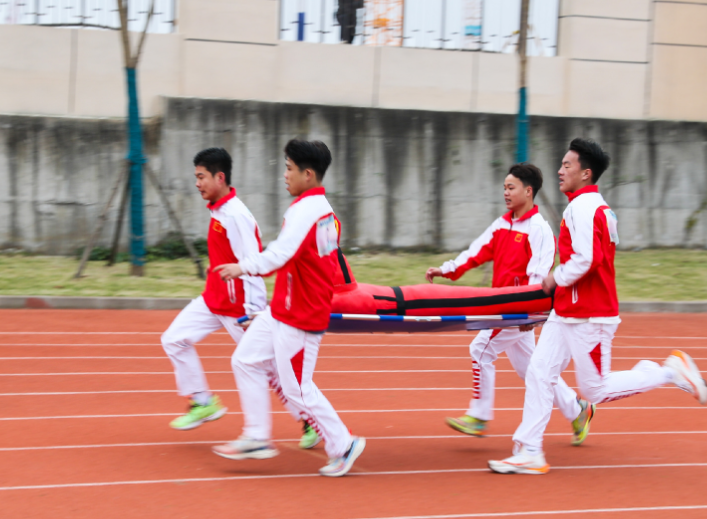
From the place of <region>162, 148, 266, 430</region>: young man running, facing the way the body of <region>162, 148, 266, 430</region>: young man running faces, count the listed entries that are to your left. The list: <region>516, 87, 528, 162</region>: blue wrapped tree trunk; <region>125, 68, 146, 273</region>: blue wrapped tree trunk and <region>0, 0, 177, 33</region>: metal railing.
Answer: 0

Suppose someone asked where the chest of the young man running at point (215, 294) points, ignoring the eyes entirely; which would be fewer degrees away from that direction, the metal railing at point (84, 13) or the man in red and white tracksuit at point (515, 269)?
the metal railing

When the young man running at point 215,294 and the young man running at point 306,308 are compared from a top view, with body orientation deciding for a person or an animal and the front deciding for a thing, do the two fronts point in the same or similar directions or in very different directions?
same or similar directions

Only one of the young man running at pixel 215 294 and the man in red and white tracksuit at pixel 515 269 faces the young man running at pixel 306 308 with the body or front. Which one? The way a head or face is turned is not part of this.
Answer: the man in red and white tracksuit

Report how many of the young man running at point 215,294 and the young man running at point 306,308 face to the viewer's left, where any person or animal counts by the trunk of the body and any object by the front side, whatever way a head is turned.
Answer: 2

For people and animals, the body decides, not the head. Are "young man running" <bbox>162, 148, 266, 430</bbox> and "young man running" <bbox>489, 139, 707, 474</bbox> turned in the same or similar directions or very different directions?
same or similar directions

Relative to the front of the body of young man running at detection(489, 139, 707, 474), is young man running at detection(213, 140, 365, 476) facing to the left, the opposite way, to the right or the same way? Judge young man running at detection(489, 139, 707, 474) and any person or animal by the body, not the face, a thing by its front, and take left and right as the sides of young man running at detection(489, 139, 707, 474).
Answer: the same way

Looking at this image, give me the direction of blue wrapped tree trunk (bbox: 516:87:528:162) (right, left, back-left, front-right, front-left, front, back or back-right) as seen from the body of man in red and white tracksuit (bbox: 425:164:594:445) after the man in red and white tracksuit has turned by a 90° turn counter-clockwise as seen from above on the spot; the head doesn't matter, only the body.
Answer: back-left

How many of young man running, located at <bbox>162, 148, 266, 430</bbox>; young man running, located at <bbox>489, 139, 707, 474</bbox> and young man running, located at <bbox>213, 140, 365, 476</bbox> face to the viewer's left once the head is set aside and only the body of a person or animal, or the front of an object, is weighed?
3

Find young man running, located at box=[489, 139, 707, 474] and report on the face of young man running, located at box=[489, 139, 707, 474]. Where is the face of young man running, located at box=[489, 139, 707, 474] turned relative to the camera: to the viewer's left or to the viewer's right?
to the viewer's left

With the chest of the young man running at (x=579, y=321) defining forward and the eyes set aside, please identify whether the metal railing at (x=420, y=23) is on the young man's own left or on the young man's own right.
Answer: on the young man's own right

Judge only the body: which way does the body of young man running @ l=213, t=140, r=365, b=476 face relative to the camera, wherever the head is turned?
to the viewer's left

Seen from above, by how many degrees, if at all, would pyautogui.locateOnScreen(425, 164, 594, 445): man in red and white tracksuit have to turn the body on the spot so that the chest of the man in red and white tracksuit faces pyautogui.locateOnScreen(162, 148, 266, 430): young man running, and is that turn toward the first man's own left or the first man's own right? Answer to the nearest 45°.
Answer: approximately 45° to the first man's own right

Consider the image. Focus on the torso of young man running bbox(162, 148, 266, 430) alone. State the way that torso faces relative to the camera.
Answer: to the viewer's left

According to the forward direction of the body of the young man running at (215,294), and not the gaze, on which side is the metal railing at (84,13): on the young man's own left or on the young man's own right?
on the young man's own right

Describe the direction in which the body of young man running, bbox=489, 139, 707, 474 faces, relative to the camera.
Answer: to the viewer's left

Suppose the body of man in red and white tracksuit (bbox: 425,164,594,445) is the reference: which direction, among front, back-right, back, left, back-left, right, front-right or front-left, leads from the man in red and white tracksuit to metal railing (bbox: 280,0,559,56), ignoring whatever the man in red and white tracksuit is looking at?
back-right

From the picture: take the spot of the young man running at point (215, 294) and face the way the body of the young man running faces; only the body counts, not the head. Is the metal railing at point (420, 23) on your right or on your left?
on your right

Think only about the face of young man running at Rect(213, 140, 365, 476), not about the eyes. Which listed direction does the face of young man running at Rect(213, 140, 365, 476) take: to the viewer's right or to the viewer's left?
to the viewer's left
